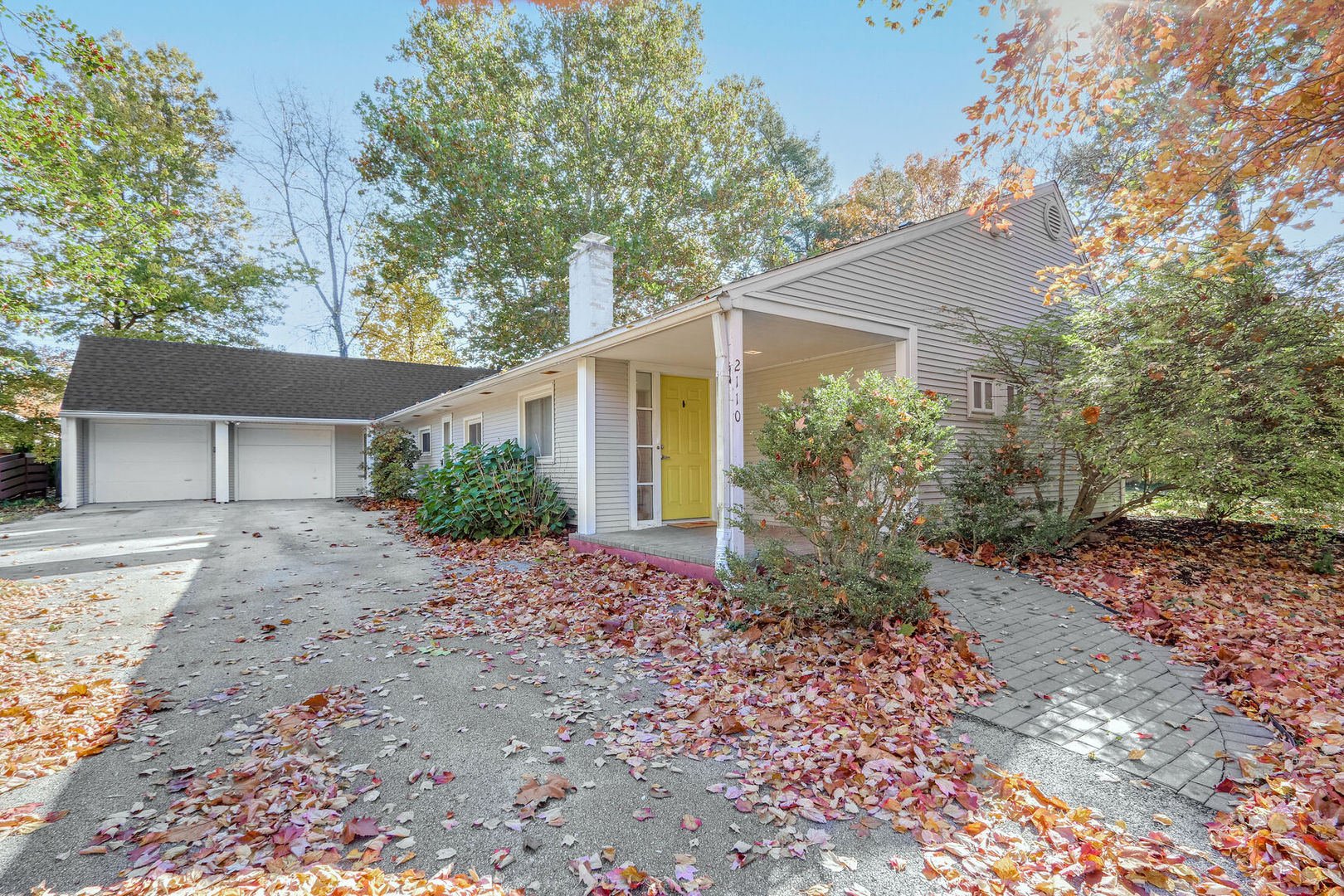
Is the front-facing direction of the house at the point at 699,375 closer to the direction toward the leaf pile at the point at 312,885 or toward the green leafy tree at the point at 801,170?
the leaf pile

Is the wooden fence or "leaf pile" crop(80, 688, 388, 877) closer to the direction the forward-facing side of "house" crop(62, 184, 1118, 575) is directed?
the leaf pile

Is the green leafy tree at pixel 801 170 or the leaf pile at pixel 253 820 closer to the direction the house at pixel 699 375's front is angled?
the leaf pile

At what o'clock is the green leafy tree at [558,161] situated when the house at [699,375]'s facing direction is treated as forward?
The green leafy tree is roughly at 7 o'clock from the house.

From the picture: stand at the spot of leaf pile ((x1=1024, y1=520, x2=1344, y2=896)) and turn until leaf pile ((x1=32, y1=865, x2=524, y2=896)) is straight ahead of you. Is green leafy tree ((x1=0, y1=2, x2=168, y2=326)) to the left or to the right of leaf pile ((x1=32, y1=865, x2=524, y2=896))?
right
